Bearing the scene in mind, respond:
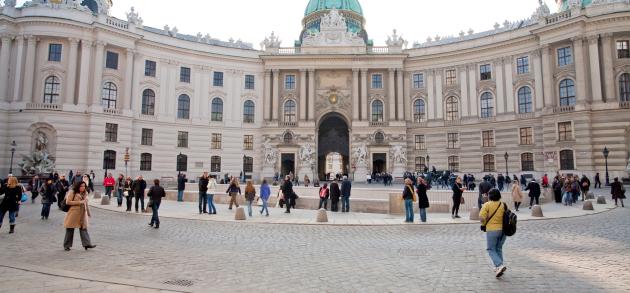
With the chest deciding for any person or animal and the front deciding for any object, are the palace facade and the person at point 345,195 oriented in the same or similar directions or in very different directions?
very different directions

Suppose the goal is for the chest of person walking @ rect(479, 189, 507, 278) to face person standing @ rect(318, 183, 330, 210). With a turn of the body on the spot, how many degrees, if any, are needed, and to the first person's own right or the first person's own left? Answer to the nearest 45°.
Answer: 0° — they already face them

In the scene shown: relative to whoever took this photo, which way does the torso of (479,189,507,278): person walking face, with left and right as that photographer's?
facing away from the viewer and to the left of the viewer

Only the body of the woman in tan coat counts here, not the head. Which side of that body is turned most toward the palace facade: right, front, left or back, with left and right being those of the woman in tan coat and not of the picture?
left

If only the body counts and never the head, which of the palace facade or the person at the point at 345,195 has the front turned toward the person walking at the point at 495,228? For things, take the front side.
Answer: the palace facade

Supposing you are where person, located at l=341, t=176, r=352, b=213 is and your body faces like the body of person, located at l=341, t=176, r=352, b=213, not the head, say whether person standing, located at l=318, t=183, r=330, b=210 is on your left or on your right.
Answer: on your left

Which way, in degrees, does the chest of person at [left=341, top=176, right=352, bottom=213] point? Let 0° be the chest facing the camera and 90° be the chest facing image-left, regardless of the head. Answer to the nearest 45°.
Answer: approximately 180°
